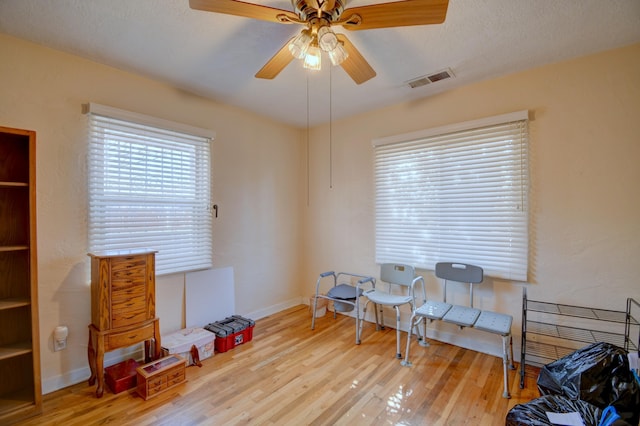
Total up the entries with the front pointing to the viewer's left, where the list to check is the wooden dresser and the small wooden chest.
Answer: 0

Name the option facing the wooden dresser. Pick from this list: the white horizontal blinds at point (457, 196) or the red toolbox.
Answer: the white horizontal blinds

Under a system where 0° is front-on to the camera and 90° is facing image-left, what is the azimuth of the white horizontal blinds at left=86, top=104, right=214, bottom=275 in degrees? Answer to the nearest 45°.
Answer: approximately 315°

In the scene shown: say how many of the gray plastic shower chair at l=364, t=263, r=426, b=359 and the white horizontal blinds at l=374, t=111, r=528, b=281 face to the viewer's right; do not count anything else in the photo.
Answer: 0

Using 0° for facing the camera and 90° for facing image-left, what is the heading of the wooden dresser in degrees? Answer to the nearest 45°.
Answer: approximately 315°

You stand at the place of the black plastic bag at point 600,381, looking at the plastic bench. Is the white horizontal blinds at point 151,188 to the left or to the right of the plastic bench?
left

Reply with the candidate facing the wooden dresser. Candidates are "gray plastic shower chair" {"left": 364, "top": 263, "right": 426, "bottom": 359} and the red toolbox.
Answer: the gray plastic shower chair
